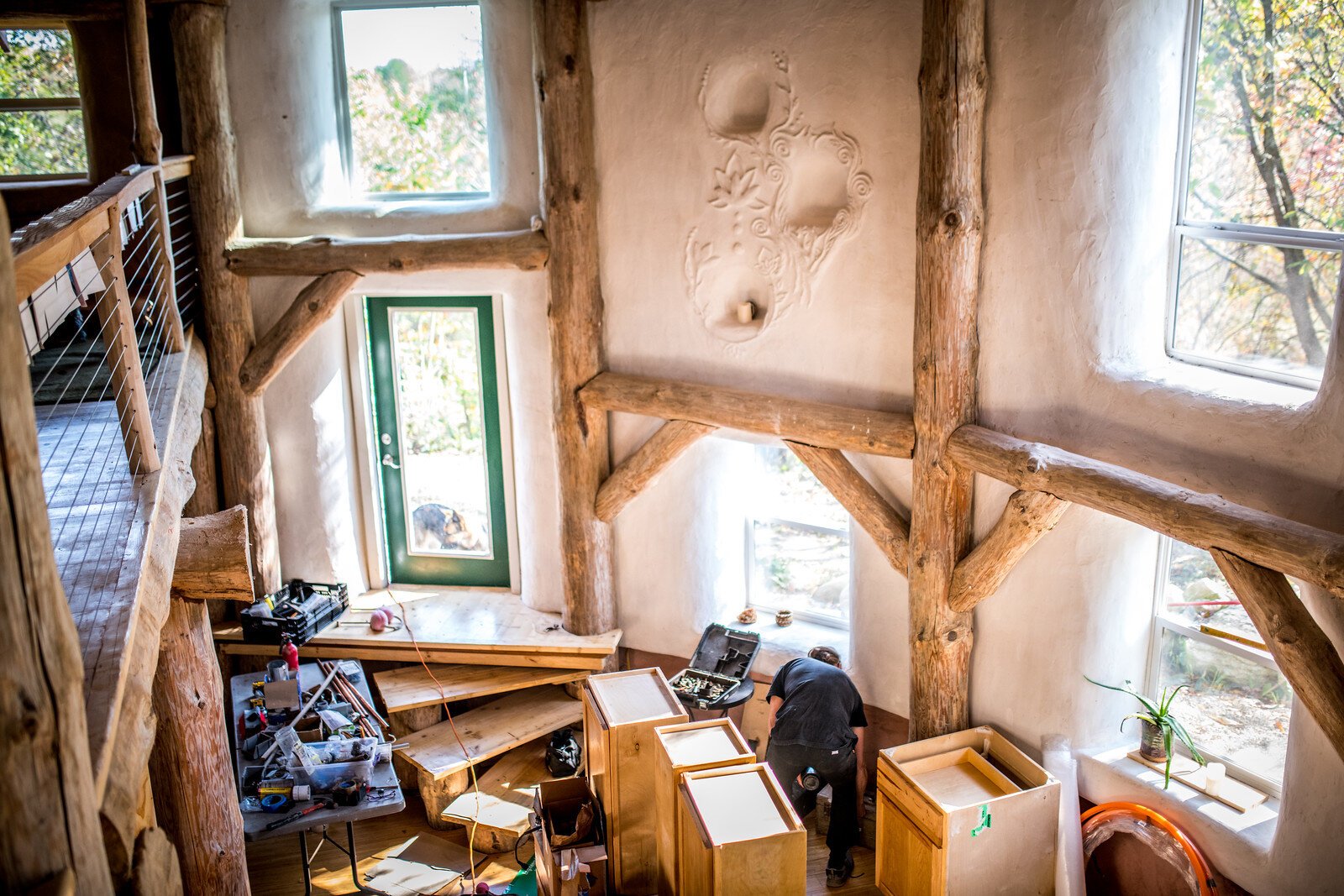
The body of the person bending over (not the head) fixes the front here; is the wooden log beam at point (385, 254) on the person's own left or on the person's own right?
on the person's own left

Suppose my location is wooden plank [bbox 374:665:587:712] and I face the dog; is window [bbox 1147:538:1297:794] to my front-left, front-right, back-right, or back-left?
back-right

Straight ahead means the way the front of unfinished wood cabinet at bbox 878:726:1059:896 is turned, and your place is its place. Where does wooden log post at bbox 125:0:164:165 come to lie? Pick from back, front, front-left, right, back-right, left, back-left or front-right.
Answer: front-right

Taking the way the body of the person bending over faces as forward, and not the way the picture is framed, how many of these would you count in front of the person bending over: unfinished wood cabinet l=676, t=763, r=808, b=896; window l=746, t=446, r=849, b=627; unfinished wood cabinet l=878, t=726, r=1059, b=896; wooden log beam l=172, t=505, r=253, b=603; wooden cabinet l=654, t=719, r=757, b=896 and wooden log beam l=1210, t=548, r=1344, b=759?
1

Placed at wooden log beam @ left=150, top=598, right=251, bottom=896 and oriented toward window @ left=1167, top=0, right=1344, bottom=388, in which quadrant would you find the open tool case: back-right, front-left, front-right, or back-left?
front-left

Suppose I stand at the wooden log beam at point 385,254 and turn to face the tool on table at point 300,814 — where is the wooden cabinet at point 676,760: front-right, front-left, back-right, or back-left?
front-left

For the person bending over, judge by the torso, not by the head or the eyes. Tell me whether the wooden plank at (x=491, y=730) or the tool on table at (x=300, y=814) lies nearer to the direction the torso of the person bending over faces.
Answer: the wooden plank

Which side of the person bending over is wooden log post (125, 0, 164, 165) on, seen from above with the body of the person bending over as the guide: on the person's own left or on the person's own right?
on the person's own left

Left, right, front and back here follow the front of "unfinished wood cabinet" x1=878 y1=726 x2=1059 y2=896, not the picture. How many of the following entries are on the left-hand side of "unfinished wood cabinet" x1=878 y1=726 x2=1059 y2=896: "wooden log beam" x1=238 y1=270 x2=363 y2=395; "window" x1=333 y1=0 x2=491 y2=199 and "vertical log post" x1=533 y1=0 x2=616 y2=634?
0

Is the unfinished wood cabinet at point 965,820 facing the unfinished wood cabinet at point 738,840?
yes

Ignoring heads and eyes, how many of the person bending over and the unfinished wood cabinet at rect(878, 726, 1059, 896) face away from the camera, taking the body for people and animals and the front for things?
1

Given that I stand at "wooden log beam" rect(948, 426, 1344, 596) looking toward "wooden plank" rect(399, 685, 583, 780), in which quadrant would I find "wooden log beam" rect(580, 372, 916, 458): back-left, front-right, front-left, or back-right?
front-right

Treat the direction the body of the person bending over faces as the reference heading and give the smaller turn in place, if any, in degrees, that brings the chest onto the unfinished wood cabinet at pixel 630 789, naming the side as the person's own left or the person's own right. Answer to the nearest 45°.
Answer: approximately 135° to the person's own left

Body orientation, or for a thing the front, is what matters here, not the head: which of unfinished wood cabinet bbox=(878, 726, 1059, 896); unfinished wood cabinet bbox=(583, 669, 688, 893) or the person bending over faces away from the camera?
the person bending over
